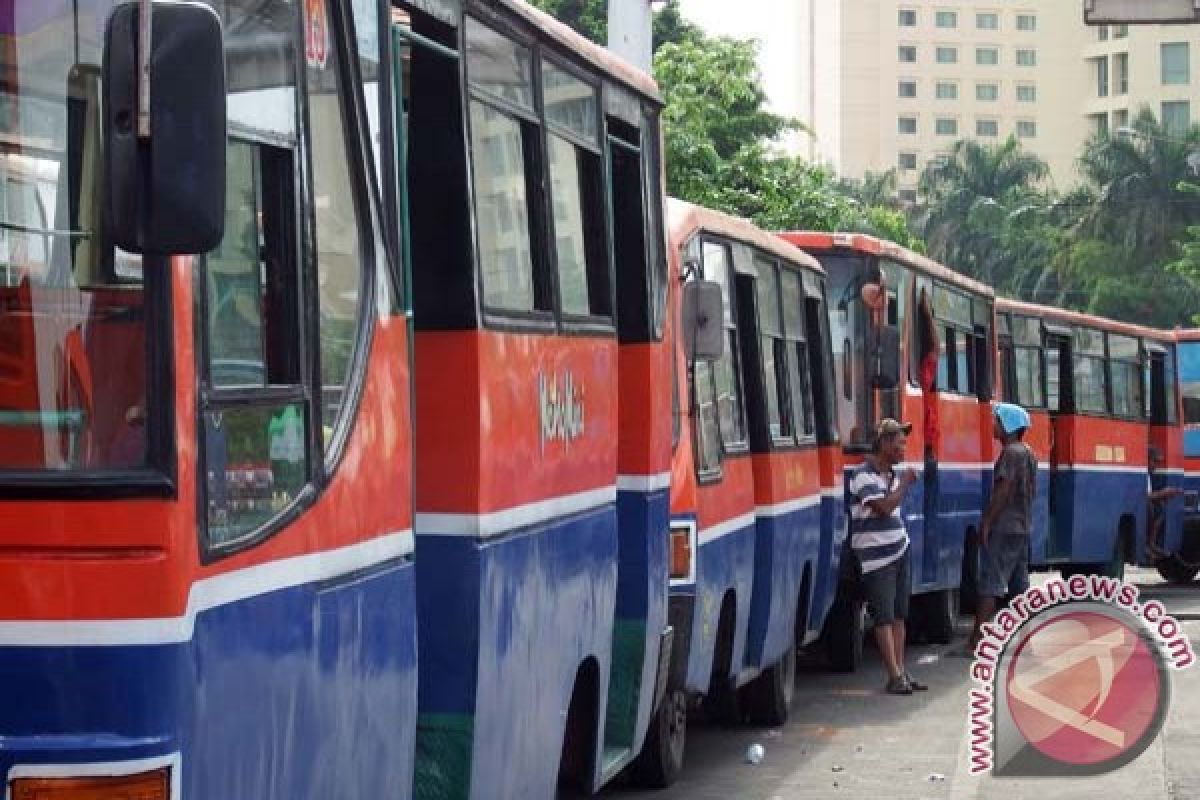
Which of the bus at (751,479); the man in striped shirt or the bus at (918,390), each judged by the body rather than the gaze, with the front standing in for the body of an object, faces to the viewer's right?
the man in striped shirt

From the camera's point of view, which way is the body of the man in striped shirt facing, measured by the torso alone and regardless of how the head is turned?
to the viewer's right

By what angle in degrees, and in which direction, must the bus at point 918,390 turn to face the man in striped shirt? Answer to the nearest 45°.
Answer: approximately 45° to its left

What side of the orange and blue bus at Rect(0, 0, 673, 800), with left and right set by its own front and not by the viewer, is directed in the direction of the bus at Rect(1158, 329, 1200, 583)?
back

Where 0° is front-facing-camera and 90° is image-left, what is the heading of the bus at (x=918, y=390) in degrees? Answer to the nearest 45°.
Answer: approximately 45°
